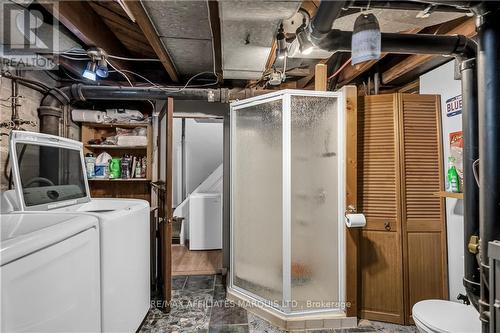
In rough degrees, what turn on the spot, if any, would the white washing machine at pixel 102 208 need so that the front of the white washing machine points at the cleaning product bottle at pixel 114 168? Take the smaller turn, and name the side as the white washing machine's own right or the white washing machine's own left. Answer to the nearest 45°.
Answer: approximately 135° to the white washing machine's own left

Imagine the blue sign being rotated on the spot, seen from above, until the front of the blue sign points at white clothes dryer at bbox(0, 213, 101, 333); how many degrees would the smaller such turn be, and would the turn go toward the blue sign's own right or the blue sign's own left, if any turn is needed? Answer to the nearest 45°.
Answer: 0° — it already faces it

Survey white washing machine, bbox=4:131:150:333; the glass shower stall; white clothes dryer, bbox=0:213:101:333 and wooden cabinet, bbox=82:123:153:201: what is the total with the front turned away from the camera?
0

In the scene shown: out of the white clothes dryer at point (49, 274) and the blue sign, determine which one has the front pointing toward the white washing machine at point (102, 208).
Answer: the blue sign

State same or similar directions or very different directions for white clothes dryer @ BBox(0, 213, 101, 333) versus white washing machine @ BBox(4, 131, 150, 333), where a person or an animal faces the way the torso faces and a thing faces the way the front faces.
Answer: same or similar directions

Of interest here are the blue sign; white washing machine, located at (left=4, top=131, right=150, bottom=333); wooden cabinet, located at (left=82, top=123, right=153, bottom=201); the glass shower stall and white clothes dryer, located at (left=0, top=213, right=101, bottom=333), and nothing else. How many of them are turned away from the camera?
0

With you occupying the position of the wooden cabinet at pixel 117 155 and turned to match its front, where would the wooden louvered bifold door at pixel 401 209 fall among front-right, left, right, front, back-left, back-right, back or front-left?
front-left

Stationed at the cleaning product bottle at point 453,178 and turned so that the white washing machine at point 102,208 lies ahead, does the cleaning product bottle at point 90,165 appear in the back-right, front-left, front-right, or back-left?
front-right

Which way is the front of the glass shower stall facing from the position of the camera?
facing the viewer and to the left of the viewer

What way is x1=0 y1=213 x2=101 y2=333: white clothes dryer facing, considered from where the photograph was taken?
facing the viewer and to the right of the viewer

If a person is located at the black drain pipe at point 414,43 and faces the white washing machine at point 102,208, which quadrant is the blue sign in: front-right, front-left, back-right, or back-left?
back-right

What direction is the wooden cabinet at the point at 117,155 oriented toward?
toward the camera
